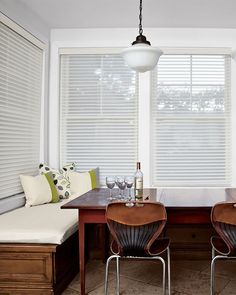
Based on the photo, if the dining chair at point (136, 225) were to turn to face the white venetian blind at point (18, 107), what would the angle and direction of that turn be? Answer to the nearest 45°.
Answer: approximately 45° to its left

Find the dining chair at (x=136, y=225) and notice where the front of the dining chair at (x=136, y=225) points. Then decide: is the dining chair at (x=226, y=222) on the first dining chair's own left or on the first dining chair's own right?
on the first dining chair's own right

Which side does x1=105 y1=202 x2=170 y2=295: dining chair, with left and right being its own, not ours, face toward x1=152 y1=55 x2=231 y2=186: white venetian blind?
front

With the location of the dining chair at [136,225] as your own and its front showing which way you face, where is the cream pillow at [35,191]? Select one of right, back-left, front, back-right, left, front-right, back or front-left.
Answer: front-left

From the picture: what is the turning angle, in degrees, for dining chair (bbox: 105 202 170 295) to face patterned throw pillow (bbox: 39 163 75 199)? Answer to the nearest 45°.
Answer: approximately 45° to its left

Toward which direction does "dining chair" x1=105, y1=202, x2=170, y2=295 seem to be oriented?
away from the camera

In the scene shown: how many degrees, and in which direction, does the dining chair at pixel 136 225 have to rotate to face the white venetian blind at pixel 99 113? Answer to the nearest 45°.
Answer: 0° — it already faces it
